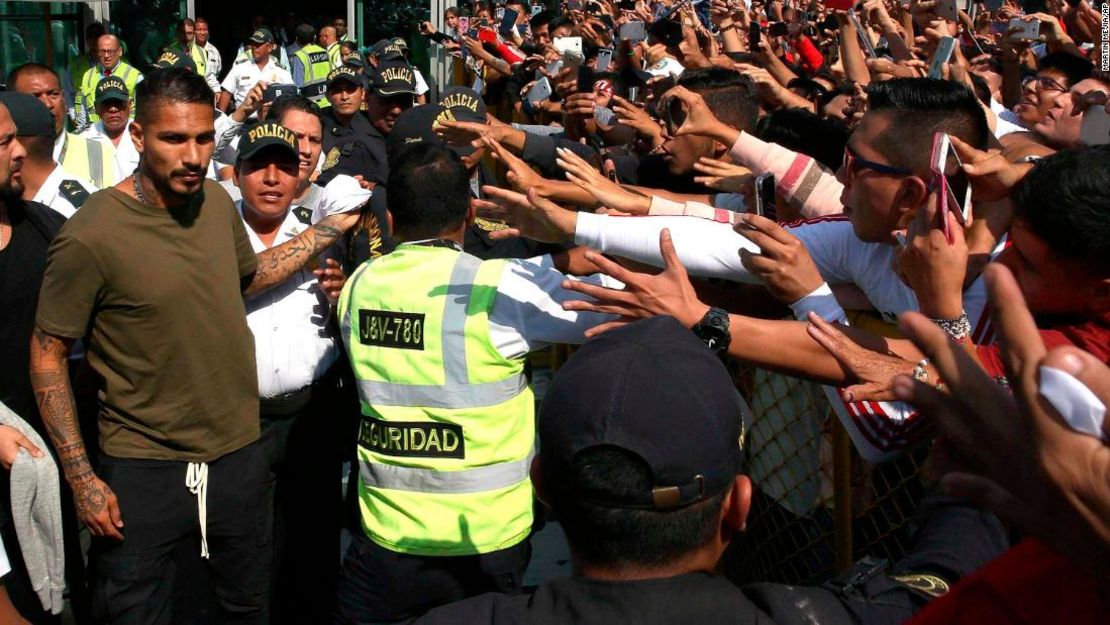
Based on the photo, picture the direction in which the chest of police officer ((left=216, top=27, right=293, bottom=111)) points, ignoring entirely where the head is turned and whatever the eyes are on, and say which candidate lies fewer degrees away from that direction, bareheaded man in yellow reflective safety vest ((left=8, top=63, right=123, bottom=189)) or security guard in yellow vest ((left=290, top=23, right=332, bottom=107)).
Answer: the bareheaded man in yellow reflective safety vest

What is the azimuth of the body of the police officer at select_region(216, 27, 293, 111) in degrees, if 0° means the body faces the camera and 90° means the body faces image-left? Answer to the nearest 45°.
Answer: approximately 0°

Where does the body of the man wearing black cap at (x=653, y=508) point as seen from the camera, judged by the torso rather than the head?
away from the camera

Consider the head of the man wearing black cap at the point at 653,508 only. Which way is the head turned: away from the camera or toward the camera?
away from the camera

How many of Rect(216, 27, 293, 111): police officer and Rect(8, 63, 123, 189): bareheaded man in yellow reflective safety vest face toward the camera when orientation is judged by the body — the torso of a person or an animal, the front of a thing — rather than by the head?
2

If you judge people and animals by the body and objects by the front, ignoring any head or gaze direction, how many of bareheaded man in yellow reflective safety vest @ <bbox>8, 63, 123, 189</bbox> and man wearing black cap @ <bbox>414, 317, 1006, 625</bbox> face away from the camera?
1

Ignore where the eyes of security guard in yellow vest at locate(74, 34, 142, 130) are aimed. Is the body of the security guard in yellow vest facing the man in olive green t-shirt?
yes

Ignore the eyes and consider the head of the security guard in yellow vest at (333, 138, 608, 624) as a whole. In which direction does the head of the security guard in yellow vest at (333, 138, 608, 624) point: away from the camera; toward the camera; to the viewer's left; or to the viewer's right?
away from the camera

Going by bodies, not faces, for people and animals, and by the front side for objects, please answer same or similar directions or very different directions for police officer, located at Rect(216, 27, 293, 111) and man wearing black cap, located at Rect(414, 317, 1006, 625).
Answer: very different directions

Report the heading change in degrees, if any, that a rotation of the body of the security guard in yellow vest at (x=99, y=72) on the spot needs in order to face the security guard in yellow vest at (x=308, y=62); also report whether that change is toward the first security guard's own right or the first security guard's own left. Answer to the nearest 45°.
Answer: approximately 135° to the first security guard's own left

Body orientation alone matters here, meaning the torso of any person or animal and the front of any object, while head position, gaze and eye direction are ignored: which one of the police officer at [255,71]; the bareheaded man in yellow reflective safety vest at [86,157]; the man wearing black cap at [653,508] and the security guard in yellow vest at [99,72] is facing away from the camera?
the man wearing black cap
